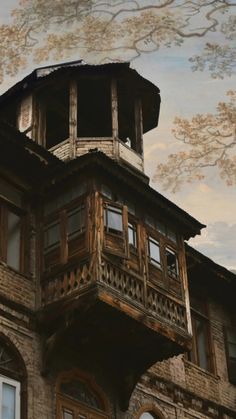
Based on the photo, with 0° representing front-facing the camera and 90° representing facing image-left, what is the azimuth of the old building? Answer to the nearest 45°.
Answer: approximately 315°
